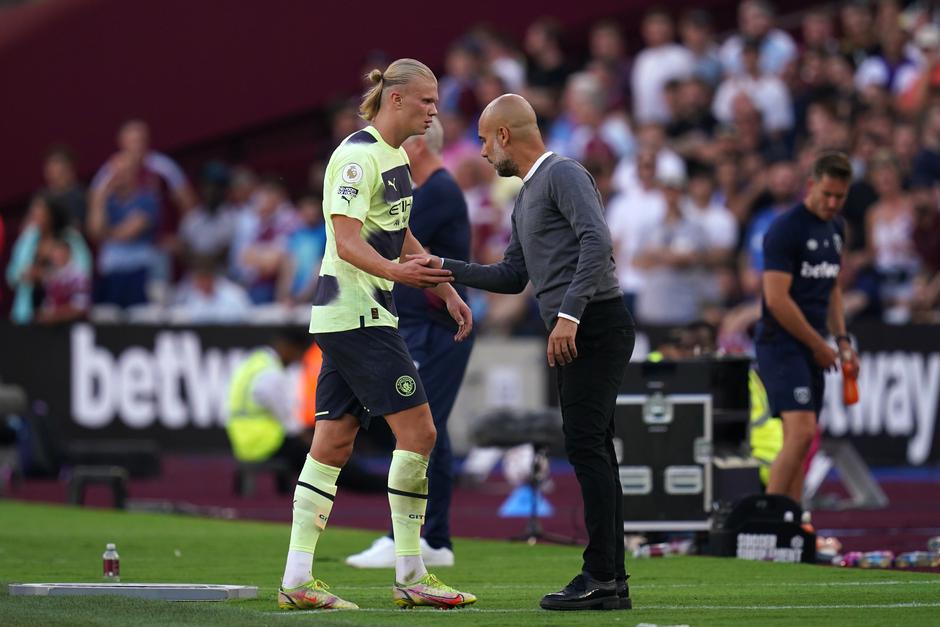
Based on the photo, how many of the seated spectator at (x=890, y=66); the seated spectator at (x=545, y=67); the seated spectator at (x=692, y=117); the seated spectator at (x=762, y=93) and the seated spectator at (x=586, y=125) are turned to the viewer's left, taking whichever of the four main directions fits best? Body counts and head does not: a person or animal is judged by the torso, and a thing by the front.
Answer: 0

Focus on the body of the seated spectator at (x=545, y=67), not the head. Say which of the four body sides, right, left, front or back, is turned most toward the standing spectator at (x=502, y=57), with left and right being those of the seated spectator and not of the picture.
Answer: right

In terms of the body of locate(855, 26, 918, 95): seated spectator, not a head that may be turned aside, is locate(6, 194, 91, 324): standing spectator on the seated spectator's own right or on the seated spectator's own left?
on the seated spectator's own right

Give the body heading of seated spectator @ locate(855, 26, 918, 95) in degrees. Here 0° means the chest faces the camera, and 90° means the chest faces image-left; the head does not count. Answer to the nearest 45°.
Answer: approximately 0°

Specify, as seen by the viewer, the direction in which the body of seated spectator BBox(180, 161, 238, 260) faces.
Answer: toward the camera

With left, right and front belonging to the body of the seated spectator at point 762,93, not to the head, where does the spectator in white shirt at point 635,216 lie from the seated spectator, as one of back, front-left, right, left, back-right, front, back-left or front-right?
front-right

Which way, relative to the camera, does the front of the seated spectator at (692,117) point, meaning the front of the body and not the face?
toward the camera

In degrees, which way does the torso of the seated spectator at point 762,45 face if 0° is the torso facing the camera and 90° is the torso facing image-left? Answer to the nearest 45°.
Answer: approximately 0°

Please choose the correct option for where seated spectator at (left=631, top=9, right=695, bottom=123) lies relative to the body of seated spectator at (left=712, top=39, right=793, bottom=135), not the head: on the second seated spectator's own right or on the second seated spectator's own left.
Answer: on the second seated spectator's own right

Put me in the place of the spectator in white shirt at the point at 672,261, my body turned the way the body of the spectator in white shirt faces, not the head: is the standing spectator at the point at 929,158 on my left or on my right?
on my left

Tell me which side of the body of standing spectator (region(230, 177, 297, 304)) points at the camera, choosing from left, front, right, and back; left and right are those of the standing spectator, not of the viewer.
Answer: front

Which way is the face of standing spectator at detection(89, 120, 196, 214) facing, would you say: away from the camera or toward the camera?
toward the camera

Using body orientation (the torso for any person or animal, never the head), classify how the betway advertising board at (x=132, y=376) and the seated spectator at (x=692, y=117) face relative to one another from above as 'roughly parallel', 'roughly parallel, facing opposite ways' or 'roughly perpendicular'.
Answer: roughly parallel

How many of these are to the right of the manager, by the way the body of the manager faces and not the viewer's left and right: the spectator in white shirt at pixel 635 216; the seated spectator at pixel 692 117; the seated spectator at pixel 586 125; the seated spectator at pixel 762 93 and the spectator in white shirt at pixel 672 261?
5

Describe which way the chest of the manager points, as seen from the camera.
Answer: to the viewer's left

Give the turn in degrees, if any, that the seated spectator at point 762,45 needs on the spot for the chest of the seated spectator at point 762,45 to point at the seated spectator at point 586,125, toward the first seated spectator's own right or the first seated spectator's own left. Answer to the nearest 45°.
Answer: approximately 45° to the first seated spectator's own right

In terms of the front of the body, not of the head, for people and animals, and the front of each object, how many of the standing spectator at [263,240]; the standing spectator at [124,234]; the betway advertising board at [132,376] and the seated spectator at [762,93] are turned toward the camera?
4

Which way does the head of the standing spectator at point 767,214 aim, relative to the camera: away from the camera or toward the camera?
toward the camera

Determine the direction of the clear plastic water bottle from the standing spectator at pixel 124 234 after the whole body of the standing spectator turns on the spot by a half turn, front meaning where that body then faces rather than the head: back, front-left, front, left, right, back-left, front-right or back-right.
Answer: back

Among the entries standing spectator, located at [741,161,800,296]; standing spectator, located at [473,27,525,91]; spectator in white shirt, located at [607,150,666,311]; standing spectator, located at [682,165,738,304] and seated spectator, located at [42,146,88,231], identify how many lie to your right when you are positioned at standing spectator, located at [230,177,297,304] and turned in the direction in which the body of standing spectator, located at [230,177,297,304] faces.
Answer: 1
